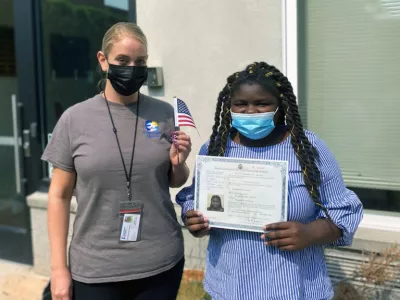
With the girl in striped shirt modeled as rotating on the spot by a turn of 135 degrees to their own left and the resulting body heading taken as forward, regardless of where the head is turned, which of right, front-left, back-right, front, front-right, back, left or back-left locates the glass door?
left

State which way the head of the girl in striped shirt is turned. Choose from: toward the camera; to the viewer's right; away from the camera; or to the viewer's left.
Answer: toward the camera

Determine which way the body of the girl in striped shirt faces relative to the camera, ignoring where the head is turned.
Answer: toward the camera

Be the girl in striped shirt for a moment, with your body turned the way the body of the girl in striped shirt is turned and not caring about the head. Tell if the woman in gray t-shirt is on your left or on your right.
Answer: on your right
